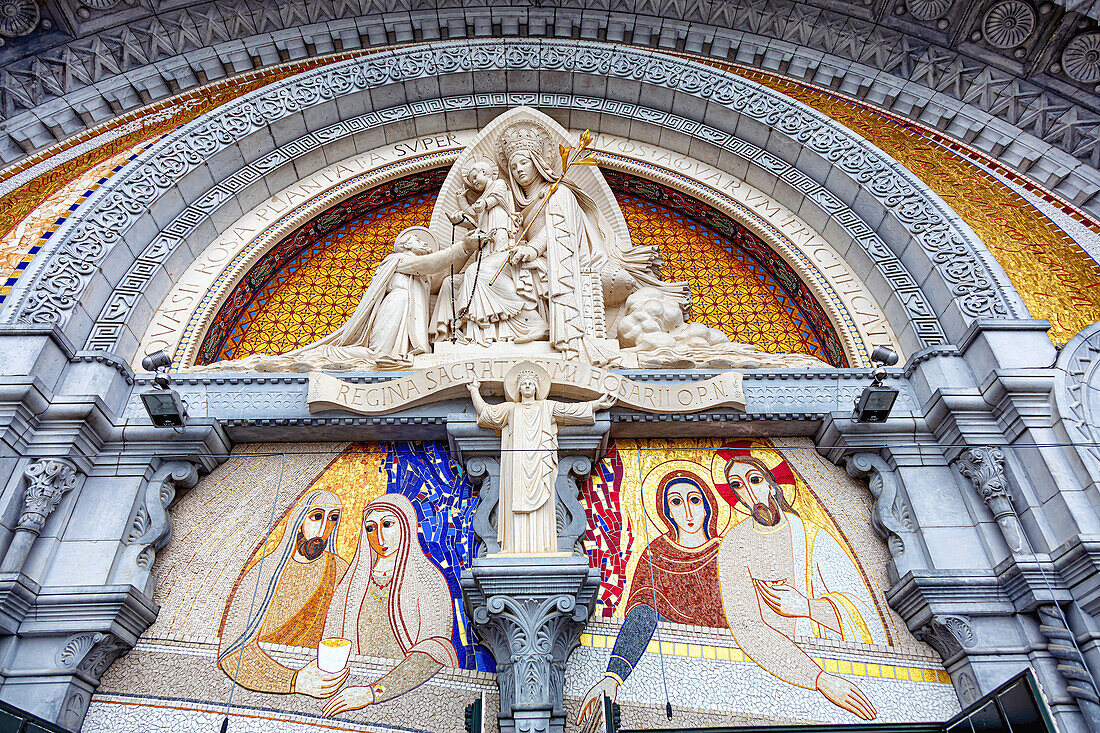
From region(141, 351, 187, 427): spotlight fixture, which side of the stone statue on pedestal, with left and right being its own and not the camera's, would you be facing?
right

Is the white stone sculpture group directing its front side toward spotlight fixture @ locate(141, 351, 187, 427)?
no

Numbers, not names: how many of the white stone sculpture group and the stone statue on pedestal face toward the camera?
2

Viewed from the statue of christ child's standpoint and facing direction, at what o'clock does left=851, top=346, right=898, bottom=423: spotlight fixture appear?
The spotlight fixture is roughly at 8 o'clock from the statue of christ child.

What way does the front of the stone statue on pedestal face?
toward the camera

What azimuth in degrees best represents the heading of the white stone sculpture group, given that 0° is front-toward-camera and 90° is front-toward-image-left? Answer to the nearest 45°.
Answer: approximately 0°

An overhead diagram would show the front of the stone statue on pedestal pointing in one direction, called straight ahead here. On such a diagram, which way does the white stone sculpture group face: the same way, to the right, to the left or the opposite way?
the same way

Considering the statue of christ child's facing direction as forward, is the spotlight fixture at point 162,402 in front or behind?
in front
